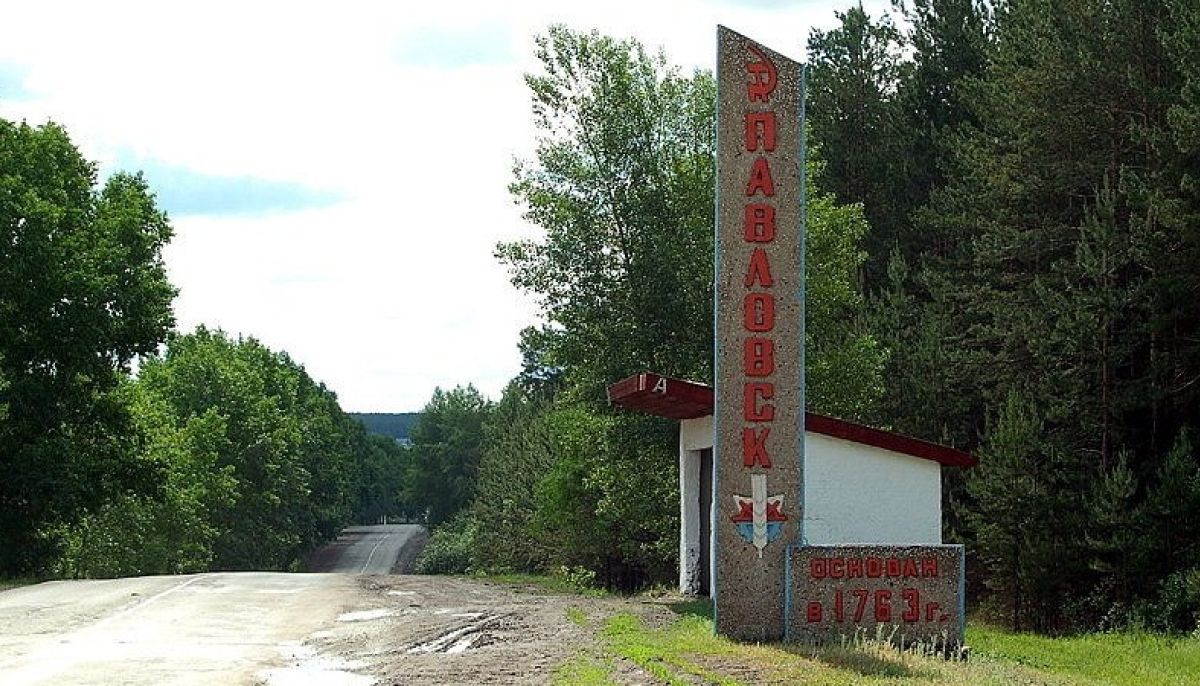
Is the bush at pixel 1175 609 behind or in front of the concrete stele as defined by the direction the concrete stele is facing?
behind

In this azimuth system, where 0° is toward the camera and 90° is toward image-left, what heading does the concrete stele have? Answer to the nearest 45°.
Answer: approximately 0°
